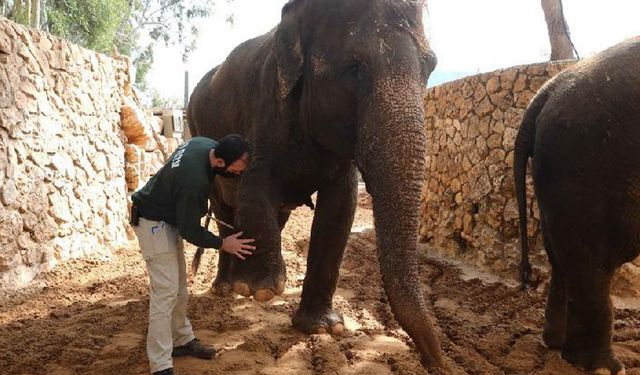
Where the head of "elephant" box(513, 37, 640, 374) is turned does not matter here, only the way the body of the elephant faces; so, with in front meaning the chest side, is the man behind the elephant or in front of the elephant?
behind

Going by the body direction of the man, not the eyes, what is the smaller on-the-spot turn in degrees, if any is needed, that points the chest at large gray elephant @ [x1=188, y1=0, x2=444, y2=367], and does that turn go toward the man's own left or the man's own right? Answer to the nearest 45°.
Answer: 0° — they already face it

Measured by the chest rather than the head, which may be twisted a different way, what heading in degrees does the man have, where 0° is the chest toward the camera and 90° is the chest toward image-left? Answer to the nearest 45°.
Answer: approximately 270°

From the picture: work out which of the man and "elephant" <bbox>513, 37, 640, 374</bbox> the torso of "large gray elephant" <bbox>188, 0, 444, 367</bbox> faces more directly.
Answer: the elephant

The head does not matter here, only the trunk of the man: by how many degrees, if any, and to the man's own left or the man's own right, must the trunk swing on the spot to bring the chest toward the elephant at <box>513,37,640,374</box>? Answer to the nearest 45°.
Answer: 0° — they already face it

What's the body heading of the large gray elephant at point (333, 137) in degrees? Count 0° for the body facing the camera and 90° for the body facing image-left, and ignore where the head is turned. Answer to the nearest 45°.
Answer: approximately 315°
